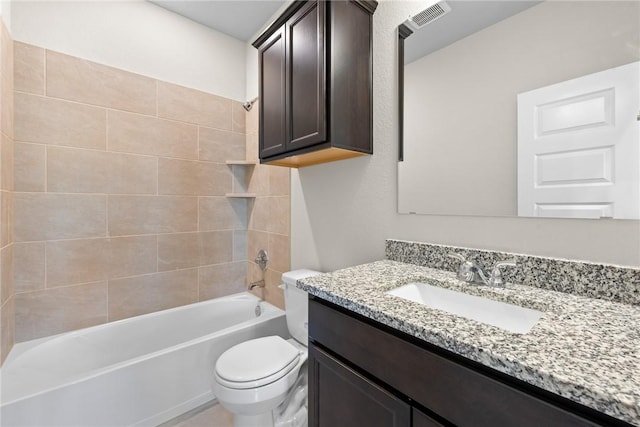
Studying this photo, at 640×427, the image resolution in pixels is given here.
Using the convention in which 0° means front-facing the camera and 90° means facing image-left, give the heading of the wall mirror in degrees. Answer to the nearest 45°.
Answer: approximately 45°

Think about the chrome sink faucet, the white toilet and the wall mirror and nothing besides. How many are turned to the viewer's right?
0

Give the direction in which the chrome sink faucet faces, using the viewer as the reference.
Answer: facing the viewer and to the left of the viewer

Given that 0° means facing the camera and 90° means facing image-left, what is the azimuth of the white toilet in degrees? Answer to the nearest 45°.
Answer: approximately 45°

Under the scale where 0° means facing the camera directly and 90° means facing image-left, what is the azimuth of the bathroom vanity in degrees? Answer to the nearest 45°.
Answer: approximately 45°
